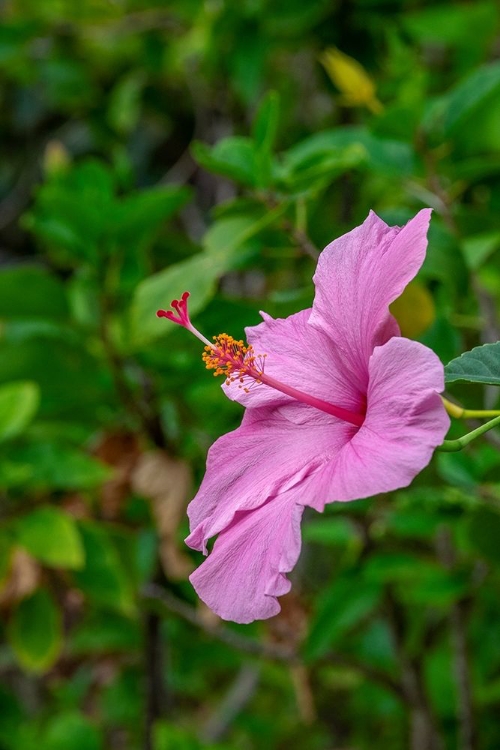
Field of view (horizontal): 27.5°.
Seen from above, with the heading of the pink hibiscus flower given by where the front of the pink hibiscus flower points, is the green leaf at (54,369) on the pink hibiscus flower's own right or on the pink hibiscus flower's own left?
on the pink hibiscus flower's own right

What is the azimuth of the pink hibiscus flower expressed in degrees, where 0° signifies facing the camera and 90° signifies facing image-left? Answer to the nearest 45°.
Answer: approximately 45°

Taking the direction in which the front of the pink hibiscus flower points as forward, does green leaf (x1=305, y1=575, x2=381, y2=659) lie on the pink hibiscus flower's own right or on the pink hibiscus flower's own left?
on the pink hibiscus flower's own right

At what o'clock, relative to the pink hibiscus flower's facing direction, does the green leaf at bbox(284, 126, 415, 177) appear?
The green leaf is roughly at 5 o'clock from the pink hibiscus flower.

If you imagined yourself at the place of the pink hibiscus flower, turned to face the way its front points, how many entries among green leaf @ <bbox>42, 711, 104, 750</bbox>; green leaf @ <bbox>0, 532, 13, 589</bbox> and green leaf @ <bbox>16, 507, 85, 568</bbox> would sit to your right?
3

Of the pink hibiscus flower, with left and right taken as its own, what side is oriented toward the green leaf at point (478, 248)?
back

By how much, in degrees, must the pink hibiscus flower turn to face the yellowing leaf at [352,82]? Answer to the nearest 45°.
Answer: approximately 135° to its right

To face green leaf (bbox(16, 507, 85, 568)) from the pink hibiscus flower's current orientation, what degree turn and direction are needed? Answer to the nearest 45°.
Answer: approximately 90° to its right
